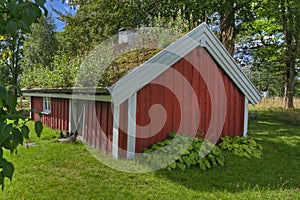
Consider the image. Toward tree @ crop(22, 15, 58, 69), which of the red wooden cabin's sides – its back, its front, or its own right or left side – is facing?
right

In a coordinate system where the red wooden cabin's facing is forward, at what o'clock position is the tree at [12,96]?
The tree is roughly at 11 o'clock from the red wooden cabin.

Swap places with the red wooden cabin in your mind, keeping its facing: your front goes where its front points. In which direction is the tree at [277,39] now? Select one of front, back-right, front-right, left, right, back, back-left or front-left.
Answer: back

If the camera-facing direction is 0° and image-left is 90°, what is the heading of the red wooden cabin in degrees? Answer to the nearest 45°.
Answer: approximately 45°
